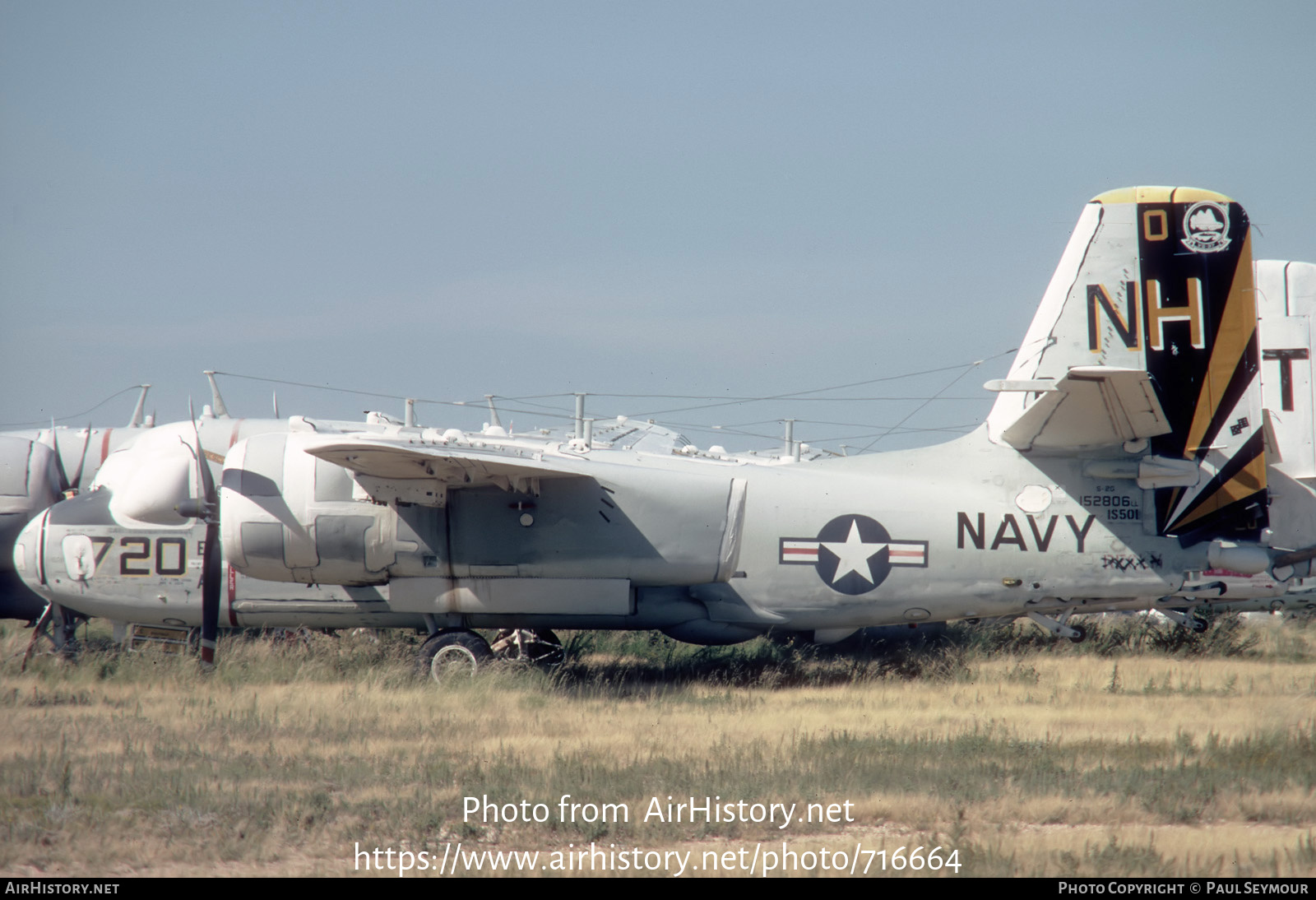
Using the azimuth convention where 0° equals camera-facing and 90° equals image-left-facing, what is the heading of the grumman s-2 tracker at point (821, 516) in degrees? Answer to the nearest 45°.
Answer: approximately 90°

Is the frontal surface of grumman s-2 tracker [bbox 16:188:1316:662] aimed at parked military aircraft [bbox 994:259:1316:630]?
no

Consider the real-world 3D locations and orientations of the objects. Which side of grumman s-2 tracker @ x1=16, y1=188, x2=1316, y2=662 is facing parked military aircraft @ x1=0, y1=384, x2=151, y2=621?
front
